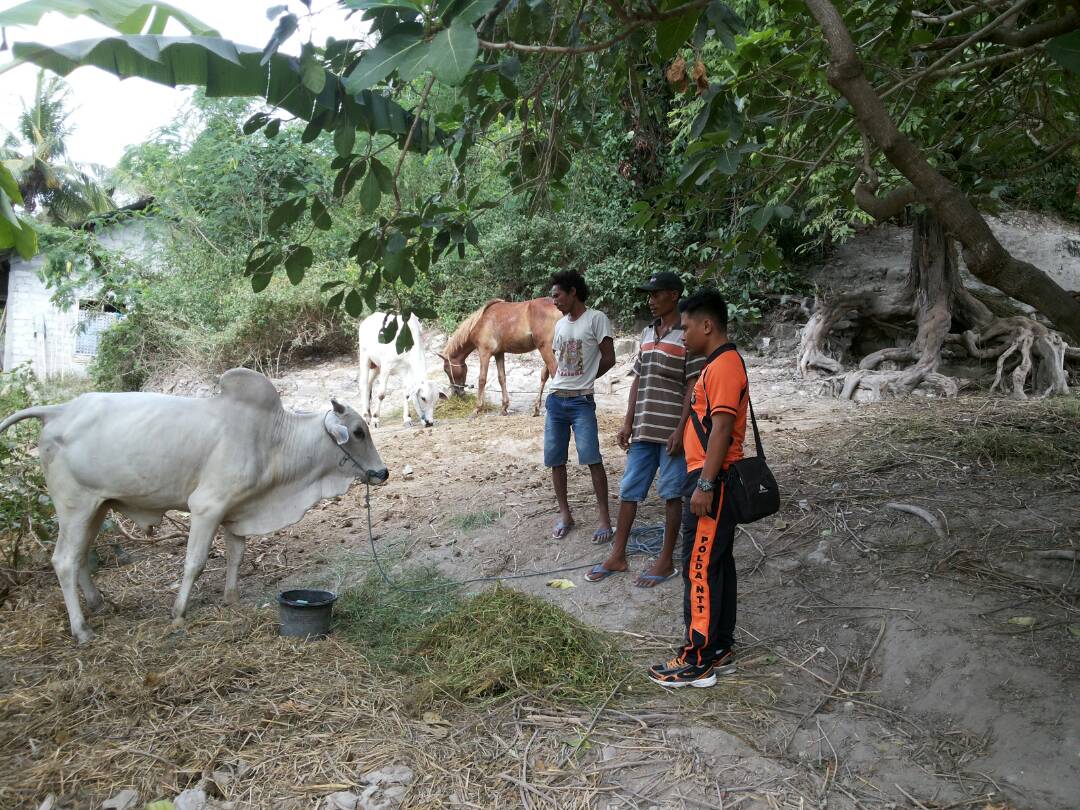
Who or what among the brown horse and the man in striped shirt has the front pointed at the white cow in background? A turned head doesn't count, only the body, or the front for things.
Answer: the brown horse

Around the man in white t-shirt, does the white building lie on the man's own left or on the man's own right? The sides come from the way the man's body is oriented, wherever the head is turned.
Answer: on the man's own right

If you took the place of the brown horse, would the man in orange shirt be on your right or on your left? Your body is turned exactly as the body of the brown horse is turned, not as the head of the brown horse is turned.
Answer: on your left

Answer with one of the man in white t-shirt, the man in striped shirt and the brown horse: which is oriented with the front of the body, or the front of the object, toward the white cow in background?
the brown horse

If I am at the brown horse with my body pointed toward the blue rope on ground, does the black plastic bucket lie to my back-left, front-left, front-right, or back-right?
front-right

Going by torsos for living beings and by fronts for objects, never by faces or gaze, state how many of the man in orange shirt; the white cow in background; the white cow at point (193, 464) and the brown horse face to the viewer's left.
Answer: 2

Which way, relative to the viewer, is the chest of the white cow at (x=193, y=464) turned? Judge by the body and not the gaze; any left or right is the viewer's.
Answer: facing to the right of the viewer

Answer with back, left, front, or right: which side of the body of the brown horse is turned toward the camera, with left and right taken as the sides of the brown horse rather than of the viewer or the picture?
left

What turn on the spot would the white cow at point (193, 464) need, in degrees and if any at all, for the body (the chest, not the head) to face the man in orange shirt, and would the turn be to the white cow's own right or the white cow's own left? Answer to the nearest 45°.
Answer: approximately 45° to the white cow's own right

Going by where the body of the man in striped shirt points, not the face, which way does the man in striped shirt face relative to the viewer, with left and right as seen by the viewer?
facing the viewer and to the left of the viewer

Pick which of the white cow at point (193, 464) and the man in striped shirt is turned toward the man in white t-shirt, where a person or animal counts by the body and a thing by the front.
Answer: the white cow

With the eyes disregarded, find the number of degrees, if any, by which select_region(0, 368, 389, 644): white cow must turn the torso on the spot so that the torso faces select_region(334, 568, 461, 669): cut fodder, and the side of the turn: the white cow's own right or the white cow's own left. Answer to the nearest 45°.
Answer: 0° — it already faces it

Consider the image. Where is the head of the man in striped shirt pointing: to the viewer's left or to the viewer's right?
to the viewer's left

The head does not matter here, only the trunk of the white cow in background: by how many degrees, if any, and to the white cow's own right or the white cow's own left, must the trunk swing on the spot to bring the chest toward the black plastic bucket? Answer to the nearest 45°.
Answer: approximately 45° to the white cow's own right

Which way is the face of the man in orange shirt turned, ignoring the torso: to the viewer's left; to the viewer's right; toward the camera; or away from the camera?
to the viewer's left

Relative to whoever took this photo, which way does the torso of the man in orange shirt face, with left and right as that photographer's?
facing to the left of the viewer

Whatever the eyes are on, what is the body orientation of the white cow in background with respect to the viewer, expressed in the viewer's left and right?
facing the viewer and to the right of the viewer

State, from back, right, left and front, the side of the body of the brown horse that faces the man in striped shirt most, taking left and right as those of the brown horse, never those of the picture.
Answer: left

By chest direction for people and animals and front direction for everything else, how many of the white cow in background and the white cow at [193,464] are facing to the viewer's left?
0
